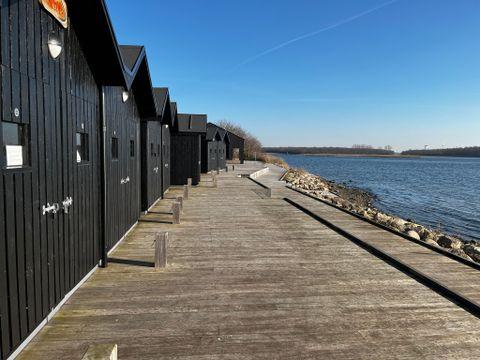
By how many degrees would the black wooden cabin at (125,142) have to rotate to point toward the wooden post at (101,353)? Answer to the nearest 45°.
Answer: approximately 90° to its right

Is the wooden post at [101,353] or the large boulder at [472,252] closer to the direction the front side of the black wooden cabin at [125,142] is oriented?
the large boulder

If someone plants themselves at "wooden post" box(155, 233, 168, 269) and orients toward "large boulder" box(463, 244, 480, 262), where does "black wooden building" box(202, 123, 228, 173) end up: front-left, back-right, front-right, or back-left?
front-left

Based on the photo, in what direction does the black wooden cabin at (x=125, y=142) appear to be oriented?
to the viewer's right

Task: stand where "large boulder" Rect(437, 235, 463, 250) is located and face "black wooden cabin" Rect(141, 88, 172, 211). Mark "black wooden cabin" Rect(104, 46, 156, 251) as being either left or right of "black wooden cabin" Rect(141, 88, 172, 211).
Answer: left

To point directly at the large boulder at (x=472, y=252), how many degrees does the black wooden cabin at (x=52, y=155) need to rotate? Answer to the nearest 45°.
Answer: approximately 45° to its left

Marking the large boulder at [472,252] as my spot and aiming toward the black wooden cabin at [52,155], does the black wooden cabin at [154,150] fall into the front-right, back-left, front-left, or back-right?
front-right

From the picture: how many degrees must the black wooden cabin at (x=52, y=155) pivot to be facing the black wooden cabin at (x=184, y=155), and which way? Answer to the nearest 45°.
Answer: approximately 135° to its left

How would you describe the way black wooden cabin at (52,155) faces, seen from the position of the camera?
facing the viewer and to the right of the viewer

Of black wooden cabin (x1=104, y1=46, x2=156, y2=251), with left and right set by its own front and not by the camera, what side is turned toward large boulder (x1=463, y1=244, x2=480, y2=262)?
front

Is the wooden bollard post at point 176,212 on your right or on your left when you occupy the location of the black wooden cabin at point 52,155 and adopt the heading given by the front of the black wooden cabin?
on your left

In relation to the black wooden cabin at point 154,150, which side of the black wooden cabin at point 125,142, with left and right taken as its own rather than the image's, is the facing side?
left

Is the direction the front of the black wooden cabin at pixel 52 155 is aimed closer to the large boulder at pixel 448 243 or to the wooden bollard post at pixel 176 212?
the large boulder

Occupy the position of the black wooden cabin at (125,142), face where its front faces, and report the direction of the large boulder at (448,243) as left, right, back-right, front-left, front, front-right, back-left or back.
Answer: front
